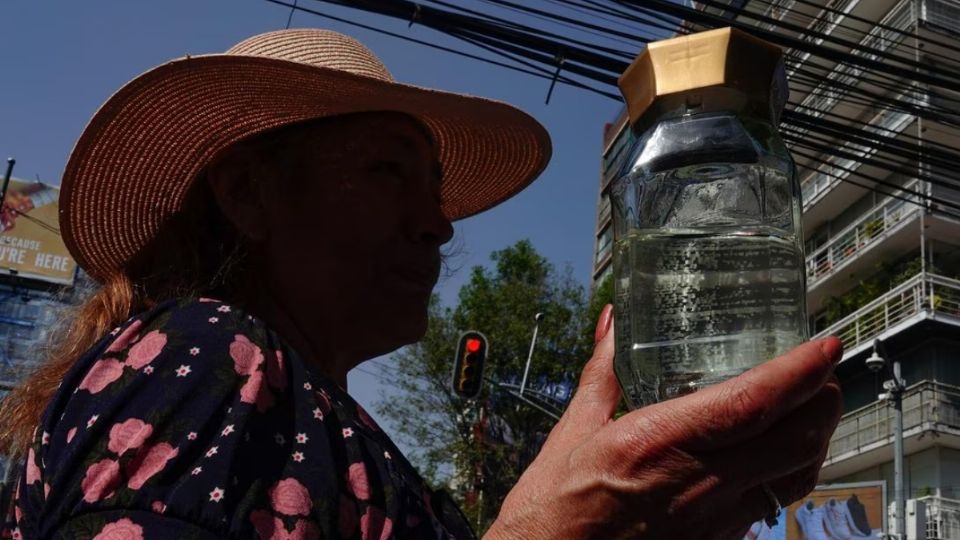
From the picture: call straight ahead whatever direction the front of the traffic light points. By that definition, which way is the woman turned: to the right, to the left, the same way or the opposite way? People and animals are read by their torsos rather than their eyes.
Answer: to the left

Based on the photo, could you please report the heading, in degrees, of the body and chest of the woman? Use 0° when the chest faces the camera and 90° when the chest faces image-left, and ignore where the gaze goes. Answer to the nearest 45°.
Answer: approximately 270°

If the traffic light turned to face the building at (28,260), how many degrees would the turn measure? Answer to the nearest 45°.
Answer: approximately 135° to its right

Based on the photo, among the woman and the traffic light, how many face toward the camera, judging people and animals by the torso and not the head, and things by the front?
1

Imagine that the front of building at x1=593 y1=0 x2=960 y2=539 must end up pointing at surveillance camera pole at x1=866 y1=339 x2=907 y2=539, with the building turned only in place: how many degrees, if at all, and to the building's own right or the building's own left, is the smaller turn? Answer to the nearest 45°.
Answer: approximately 45° to the building's own left

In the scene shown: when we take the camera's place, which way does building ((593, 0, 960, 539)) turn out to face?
facing the viewer and to the left of the viewer

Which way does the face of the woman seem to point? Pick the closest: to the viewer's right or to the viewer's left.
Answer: to the viewer's right

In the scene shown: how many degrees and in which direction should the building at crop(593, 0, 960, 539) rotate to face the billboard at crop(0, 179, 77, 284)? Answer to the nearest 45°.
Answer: approximately 45° to its right

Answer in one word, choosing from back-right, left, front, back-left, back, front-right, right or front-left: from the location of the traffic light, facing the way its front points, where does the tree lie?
back

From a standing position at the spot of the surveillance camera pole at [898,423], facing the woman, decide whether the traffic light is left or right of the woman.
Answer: right

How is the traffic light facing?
toward the camera

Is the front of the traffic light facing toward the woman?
yes
